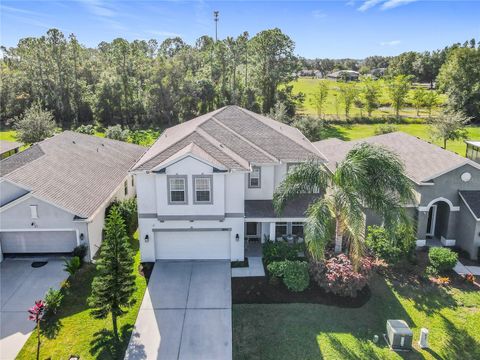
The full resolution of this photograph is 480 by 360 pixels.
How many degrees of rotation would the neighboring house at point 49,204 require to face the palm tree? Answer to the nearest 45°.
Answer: approximately 45° to its left

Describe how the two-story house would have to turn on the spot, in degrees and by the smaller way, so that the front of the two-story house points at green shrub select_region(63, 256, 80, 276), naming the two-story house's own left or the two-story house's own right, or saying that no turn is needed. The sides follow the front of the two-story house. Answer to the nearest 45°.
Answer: approximately 90° to the two-story house's own right

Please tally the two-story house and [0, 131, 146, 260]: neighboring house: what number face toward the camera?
2

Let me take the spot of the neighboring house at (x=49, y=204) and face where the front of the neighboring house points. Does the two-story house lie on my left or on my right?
on my left

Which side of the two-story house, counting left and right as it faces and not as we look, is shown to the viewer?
front

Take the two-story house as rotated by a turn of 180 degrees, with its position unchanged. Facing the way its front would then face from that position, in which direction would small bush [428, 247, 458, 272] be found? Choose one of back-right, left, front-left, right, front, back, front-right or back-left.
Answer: right

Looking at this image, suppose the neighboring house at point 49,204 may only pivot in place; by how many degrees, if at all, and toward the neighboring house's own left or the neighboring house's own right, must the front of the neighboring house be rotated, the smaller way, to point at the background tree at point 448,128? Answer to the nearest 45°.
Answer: approximately 90° to the neighboring house's own left

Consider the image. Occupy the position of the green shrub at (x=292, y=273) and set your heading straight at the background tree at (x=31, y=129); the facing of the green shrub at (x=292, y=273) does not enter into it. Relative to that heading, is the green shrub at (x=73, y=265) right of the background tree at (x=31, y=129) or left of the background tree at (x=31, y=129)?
left

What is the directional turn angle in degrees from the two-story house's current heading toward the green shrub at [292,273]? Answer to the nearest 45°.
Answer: approximately 45° to its left

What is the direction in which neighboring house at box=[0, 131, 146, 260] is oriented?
toward the camera

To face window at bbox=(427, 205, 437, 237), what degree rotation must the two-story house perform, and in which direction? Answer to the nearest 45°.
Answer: approximately 90° to its left

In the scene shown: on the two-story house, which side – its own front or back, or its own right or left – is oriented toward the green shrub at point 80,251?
right

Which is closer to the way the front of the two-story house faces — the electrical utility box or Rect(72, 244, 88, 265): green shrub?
the electrical utility box

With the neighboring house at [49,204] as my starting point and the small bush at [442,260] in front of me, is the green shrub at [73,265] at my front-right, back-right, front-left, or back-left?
front-right

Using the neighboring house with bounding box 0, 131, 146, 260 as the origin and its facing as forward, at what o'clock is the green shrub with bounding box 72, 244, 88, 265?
The green shrub is roughly at 11 o'clock from the neighboring house.

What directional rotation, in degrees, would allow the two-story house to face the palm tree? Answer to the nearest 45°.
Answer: approximately 45° to its left

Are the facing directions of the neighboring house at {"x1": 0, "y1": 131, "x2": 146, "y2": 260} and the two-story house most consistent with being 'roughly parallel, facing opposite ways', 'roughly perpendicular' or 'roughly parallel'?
roughly parallel
